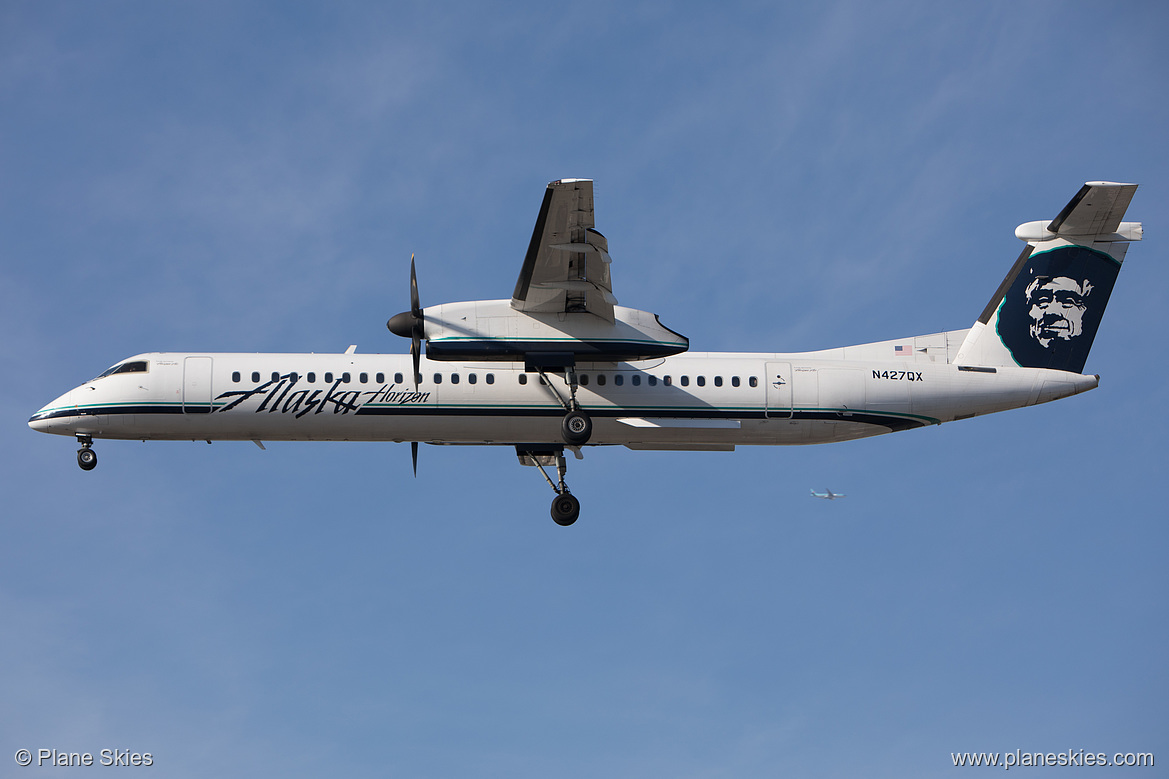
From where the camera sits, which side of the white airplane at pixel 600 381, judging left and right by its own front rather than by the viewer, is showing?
left
